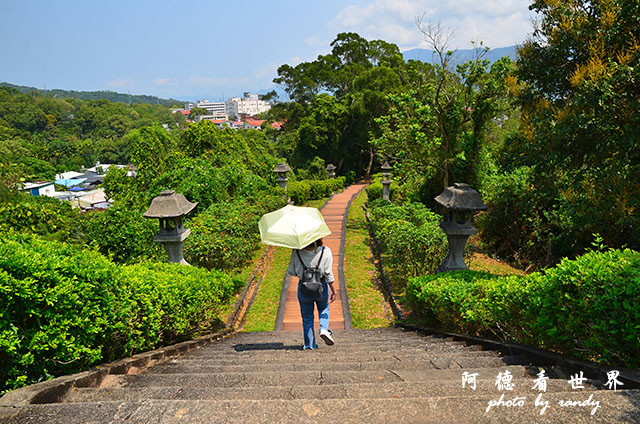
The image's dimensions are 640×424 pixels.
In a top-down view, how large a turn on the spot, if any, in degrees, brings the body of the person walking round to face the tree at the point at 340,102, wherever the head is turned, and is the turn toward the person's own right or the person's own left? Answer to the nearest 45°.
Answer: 0° — they already face it

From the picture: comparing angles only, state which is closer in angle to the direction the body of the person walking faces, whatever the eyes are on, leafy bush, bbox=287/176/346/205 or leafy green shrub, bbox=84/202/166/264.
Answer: the leafy bush

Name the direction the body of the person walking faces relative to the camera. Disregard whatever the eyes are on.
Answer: away from the camera

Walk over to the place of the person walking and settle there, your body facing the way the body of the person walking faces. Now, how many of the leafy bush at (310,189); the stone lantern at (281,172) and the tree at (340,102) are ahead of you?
3

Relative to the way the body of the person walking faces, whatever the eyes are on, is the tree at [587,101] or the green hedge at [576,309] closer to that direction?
the tree

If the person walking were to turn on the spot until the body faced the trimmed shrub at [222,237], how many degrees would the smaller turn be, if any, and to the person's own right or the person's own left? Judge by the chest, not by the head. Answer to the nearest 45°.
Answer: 0° — they already face it

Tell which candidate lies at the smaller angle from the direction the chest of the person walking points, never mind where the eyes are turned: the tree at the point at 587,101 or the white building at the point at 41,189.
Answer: the white building

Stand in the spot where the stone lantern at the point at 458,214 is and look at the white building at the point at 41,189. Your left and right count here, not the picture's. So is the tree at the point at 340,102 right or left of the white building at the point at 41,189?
right

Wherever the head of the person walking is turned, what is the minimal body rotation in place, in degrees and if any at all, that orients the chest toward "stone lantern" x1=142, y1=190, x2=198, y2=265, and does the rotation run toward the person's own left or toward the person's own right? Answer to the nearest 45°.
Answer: approximately 45° to the person's own left

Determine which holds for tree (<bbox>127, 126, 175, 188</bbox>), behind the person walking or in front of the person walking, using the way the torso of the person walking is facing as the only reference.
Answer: in front

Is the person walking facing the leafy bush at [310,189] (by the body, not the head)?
yes

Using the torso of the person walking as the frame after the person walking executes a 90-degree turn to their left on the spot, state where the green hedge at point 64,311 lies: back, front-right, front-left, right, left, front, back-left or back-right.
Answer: front-left

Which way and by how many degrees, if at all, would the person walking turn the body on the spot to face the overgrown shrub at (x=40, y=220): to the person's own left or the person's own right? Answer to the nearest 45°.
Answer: approximately 45° to the person's own left
